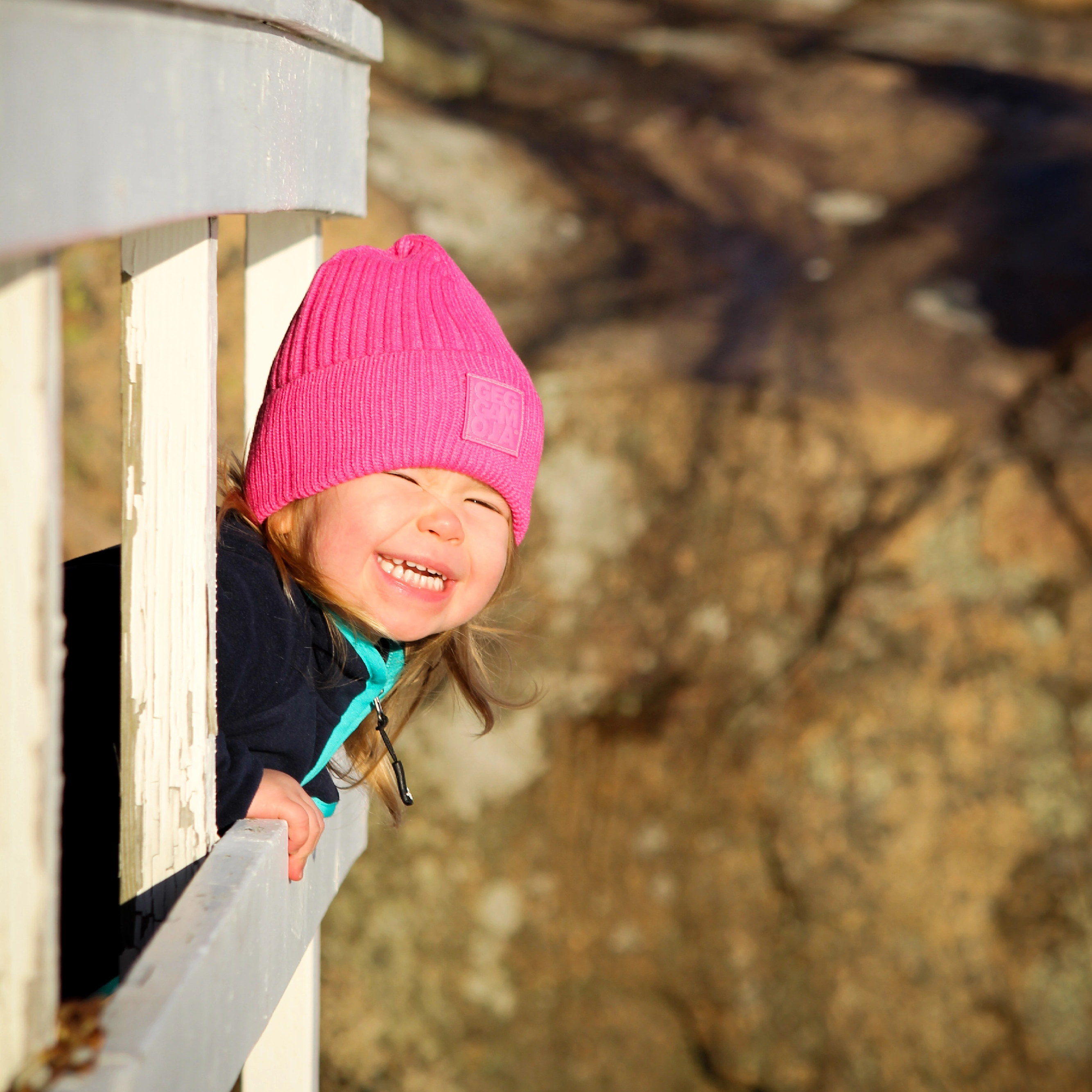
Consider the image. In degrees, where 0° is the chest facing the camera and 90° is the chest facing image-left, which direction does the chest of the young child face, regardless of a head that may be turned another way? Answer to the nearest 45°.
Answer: approximately 315°

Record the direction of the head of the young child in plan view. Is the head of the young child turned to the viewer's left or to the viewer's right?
to the viewer's right
